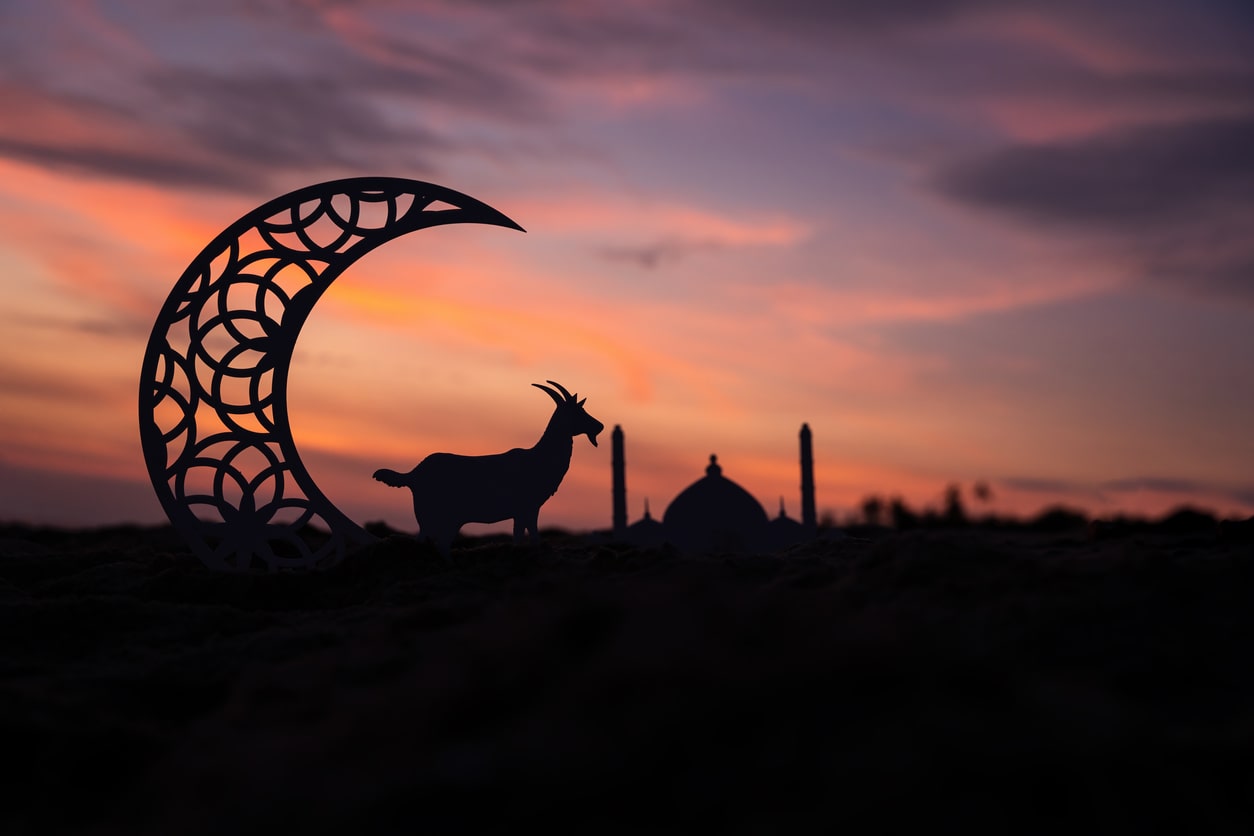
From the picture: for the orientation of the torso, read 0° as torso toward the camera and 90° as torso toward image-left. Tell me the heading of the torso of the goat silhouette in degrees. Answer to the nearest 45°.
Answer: approximately 270°

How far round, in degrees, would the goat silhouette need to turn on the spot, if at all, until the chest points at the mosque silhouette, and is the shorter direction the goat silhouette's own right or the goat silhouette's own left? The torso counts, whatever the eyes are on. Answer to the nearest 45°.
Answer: approximately 45° to the goat silhouette's own left
